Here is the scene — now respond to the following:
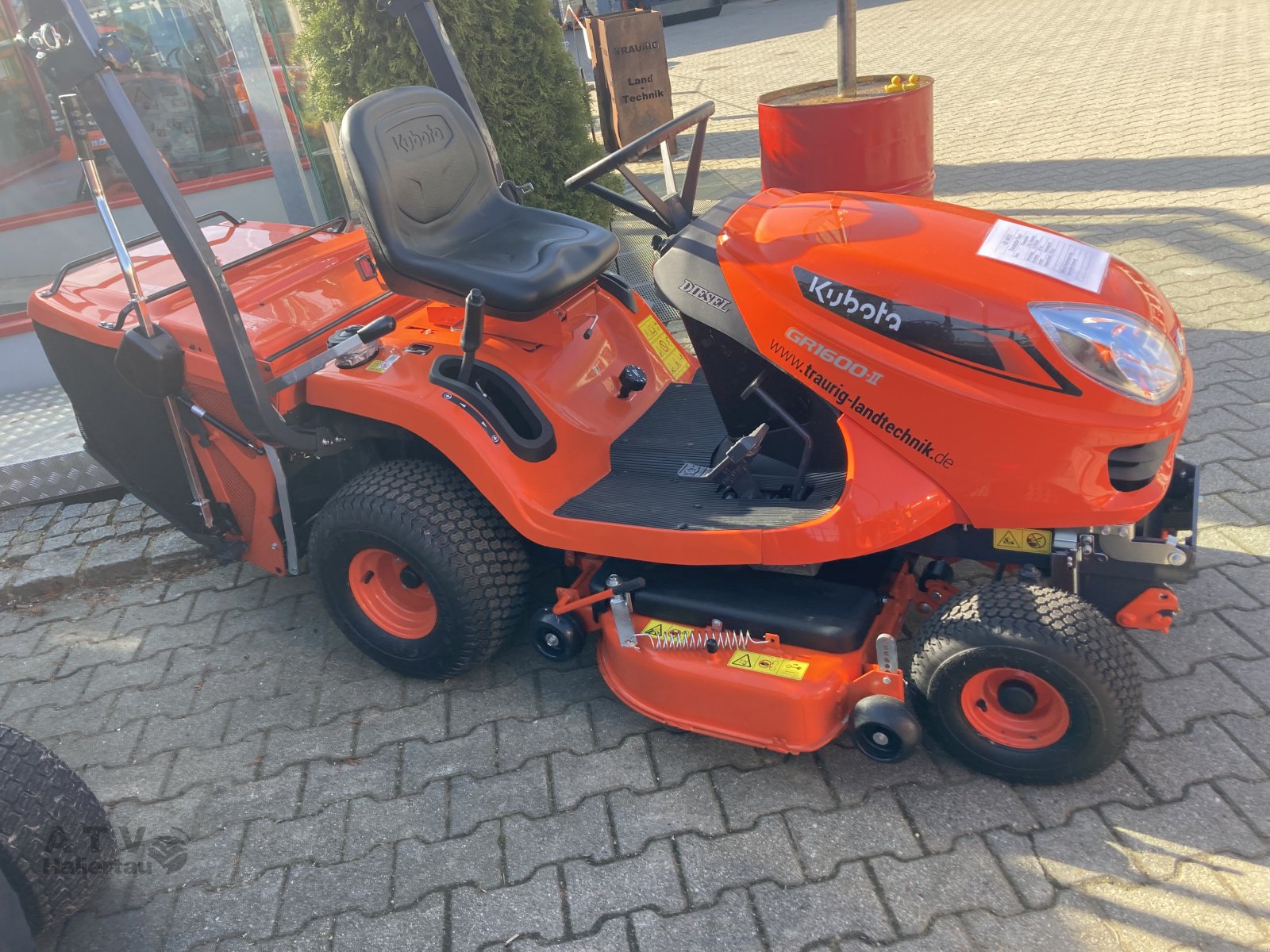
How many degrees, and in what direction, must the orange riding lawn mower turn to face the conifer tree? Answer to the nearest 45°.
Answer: approximately 135° to its left

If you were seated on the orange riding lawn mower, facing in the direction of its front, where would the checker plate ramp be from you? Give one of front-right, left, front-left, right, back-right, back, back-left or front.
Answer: back

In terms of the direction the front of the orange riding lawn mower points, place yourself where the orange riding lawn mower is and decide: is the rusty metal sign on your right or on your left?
on your left
